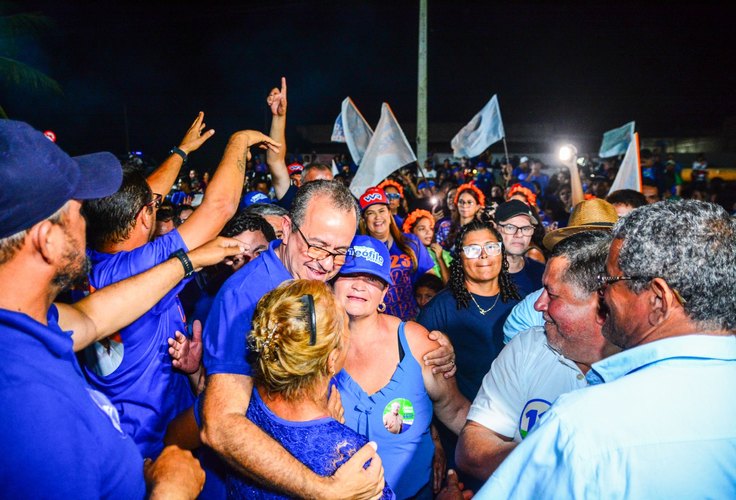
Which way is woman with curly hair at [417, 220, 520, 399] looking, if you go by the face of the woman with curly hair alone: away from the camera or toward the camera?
toward the camera

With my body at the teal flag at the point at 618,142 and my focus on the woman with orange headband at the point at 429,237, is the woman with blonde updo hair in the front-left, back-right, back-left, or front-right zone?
front-left

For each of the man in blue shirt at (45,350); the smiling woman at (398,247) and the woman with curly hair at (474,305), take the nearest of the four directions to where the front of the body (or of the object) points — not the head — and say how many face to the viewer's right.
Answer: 1

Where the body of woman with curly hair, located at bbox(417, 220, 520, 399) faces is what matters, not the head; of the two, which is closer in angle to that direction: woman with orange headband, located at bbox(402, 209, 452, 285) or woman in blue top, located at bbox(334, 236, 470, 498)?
the woman in blue top

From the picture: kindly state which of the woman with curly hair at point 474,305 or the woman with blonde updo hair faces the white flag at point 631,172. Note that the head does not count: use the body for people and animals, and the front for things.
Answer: the woman with blonde updo hair

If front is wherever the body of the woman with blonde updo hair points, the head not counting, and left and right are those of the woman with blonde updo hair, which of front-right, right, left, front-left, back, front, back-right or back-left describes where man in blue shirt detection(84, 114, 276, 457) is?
left

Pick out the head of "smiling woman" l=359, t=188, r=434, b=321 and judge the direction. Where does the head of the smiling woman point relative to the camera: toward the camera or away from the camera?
toward the camera

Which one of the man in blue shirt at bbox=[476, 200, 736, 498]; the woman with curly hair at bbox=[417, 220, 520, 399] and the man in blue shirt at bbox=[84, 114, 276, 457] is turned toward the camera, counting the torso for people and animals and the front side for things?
the woman with curly hair

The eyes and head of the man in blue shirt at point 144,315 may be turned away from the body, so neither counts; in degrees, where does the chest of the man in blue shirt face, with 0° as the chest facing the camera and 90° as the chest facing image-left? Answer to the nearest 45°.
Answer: approximately 225°

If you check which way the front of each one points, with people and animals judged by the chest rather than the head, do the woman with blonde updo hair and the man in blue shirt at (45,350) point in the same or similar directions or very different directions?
same or similar directions

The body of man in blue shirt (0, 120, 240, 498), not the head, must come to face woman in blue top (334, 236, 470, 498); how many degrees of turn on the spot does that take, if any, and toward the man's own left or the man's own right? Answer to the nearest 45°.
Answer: approximately 45° to the man's own left

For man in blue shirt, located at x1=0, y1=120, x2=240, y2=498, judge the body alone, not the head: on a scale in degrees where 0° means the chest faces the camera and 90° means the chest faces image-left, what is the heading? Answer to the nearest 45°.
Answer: approximately 270°

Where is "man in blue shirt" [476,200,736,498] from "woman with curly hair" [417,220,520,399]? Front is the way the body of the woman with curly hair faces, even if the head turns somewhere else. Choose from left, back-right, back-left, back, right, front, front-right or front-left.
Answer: front

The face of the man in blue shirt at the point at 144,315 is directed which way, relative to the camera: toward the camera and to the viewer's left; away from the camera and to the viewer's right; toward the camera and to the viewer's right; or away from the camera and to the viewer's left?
away from the camera and to the viewer's right

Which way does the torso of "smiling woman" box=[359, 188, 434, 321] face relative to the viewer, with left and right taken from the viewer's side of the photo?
facing the viewer

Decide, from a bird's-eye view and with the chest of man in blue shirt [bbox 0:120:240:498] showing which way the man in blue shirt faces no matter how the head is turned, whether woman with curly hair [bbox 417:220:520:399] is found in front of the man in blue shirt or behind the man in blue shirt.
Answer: in front

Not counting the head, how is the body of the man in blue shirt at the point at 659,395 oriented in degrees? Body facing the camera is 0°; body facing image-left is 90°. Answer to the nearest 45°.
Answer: approximately 135°

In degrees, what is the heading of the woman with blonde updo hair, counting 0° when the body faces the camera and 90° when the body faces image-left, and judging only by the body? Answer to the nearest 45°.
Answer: approximately 225°

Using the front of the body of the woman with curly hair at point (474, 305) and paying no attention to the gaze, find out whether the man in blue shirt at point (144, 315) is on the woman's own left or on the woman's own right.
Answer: on the woman's own right

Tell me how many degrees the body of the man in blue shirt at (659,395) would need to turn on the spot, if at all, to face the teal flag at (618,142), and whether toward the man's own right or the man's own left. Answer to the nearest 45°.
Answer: approximately 45° to the man's own right
